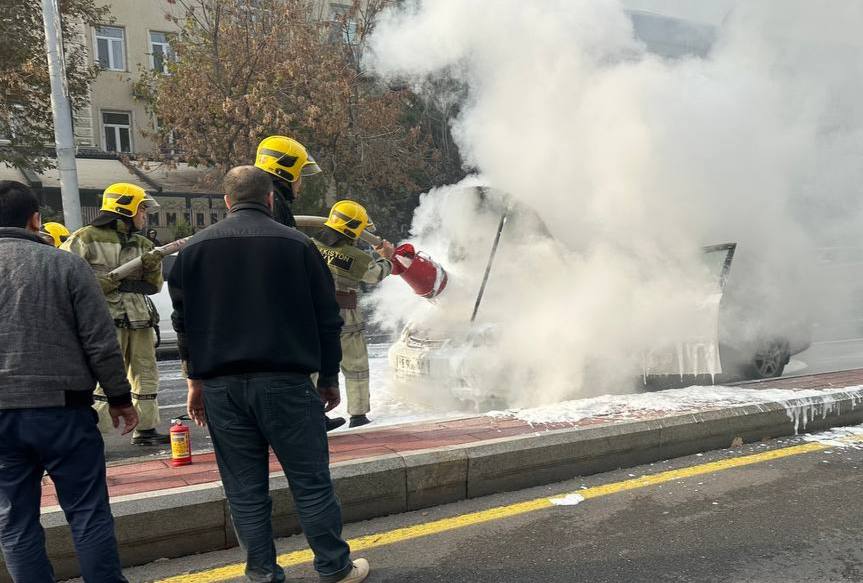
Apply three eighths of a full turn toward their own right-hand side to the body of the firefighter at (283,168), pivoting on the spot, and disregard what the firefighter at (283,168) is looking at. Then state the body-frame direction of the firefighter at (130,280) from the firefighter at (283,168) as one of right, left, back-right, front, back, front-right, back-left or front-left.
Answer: right

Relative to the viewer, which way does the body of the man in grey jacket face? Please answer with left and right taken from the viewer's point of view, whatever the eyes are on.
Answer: facing away from the viewer

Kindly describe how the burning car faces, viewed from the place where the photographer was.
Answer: facing the viewer and to the left of the viewer

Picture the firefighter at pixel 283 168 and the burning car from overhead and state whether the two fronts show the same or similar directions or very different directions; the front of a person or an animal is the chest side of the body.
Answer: very different directions

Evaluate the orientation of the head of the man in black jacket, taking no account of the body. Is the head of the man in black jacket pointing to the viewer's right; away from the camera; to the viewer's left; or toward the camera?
away from the camera

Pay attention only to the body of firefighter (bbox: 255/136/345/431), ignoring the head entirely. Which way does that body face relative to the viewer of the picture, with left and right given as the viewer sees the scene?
facing to the right of the viewer

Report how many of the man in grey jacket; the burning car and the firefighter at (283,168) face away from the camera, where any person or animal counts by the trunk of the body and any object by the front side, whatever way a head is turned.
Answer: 1

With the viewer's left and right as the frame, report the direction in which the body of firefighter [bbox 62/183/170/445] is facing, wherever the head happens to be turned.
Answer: facing the viewer and to the right of the viewer

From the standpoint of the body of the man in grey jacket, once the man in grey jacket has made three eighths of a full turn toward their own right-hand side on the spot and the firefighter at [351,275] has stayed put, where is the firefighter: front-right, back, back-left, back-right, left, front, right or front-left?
left

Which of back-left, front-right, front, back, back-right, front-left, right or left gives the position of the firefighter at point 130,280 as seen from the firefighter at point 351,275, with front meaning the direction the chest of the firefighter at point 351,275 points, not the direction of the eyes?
back-left

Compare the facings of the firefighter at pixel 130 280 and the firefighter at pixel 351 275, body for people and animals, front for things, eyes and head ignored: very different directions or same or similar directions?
same or similar directions

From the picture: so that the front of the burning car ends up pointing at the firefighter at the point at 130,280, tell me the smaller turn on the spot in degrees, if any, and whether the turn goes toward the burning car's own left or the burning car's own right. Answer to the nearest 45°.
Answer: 0° — it already faces them

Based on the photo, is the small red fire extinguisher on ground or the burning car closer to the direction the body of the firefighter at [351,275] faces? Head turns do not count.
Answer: the burning car

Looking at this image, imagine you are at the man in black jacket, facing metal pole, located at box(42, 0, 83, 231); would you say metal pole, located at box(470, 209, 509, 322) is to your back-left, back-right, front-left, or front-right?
front-right

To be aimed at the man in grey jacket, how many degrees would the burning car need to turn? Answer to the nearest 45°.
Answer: approximately 45° to its left

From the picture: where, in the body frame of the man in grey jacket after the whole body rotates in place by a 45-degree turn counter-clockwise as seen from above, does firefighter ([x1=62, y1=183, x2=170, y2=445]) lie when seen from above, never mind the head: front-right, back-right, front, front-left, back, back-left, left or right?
front-right

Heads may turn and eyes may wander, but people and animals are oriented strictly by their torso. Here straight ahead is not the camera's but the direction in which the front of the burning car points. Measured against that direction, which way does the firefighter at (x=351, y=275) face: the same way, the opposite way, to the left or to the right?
the opposite way

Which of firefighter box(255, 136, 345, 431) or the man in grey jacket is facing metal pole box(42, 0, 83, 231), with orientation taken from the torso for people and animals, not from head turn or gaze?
the man in grey jacket
